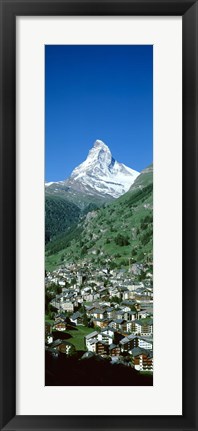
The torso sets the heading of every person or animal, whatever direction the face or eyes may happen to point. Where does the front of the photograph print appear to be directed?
toward the camera
